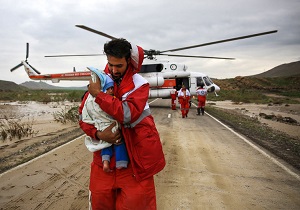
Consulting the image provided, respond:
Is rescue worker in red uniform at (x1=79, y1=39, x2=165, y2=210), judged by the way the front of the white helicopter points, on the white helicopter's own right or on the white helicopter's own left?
on the white helicopter's own right

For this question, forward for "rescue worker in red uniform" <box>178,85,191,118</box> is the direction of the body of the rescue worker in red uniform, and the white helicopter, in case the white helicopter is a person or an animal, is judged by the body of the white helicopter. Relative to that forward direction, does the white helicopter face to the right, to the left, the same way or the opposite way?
to the left

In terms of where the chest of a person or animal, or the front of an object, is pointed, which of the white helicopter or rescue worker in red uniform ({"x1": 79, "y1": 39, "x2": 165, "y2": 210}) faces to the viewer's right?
the white helicopter

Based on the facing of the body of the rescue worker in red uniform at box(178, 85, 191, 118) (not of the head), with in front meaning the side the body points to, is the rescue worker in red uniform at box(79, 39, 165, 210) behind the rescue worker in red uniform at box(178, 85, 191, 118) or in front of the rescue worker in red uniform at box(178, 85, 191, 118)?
in front

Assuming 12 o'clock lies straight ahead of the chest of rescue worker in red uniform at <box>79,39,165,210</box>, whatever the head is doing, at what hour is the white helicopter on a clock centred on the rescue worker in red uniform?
The white helicopter is roughly at 5 o'clock from the rescue worker in red uniform.

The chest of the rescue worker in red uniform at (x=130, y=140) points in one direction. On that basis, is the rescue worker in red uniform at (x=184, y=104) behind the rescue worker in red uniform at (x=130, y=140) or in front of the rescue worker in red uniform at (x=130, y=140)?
behind

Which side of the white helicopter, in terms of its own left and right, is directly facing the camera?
right

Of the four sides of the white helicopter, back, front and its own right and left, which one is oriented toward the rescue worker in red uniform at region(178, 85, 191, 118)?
right

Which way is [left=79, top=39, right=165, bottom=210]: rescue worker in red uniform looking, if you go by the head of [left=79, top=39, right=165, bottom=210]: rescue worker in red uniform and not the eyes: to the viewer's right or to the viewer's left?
to the viewer's left

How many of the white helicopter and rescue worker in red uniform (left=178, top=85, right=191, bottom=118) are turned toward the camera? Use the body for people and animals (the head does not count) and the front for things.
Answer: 1

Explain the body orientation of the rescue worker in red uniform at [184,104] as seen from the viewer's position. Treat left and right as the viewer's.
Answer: facing the viewer

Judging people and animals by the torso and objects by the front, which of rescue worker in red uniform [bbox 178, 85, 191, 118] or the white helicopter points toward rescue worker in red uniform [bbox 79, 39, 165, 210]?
rescue worker in red uniform [bbox 178, 85, 191, 118]

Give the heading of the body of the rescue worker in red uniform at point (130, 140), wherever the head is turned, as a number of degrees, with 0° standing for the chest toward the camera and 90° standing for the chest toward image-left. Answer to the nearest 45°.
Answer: approximately 45°
